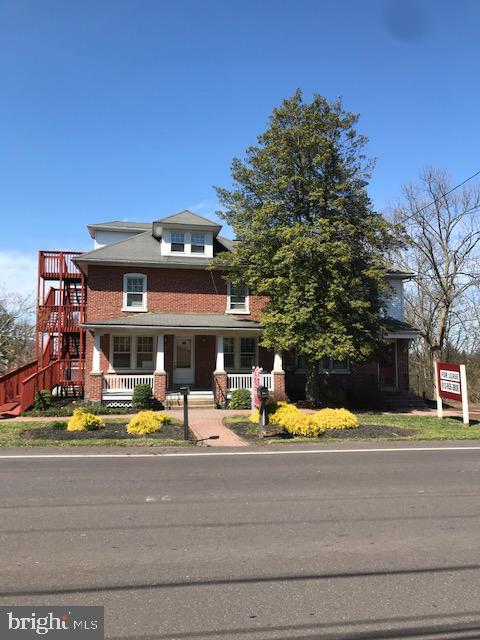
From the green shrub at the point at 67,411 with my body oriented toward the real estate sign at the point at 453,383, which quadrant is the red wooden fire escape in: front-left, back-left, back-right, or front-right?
back-left

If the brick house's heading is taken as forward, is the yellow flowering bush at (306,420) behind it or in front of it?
in front

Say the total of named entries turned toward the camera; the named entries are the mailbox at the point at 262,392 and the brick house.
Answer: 2

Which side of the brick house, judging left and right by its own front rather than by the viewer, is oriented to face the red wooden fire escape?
right

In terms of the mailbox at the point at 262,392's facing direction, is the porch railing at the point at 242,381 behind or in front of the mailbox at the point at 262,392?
behind

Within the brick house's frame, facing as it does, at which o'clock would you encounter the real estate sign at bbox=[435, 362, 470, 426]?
The real estate sign is roughly at 10 o'clock from the brick house.

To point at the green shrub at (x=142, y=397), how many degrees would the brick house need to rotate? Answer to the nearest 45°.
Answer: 0° — it already faces it

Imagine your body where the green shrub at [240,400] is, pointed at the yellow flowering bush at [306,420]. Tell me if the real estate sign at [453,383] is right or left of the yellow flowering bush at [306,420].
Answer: left

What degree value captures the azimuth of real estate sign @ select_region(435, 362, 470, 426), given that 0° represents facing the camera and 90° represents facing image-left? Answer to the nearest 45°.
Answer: approximately 45°

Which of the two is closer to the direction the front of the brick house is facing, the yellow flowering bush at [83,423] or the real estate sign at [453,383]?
the yellow flowering bush

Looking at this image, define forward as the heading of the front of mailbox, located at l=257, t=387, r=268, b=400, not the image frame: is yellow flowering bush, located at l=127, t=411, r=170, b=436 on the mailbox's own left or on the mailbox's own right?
on the mailbox's own right
